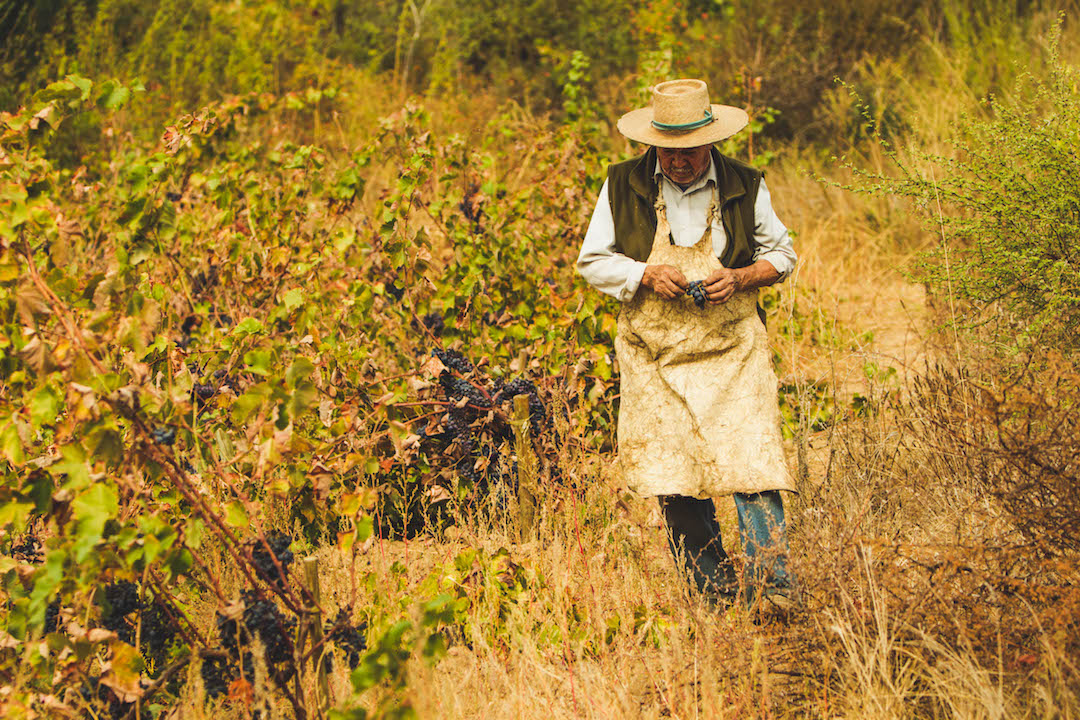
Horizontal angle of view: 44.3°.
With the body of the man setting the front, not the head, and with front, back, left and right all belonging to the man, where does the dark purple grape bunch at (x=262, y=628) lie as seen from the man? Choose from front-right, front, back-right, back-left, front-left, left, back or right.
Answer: front-right

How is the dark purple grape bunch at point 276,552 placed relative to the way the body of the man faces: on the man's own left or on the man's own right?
on the man's own right

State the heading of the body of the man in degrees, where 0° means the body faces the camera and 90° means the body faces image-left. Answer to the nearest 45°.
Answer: approximately 0°

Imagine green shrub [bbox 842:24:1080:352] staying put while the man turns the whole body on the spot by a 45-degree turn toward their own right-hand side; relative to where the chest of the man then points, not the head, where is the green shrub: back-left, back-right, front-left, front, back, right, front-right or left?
back
